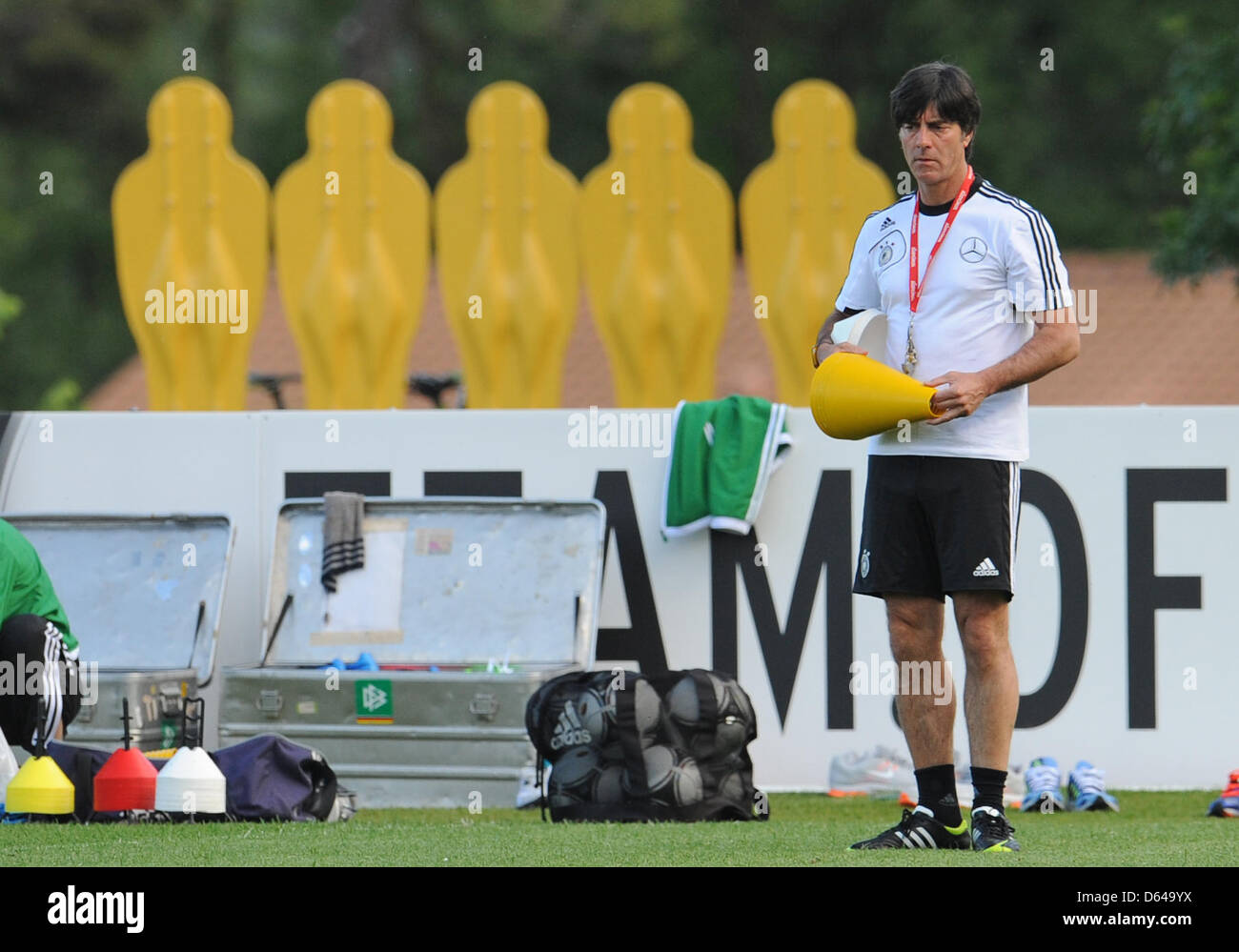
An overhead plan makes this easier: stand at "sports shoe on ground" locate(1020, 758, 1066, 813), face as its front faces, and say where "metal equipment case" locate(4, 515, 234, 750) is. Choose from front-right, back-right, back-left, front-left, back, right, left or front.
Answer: right

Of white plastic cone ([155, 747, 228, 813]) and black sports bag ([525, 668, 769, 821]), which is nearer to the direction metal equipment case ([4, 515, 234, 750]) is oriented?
the white plastic cone

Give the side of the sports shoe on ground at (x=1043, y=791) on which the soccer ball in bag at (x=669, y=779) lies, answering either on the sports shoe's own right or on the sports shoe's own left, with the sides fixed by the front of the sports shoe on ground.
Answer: on the sports shoe's own right

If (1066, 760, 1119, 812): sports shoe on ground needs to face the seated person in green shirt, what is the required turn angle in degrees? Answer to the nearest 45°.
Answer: approximately 90° to its right

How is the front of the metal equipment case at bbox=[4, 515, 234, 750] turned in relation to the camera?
facing the viewer

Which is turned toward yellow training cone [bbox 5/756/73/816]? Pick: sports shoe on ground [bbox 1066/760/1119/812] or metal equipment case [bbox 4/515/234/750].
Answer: the metal equipment case

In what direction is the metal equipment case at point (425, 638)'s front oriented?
toward the camera

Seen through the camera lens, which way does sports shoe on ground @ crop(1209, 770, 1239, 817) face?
facing the viewer and to the left of the viewer

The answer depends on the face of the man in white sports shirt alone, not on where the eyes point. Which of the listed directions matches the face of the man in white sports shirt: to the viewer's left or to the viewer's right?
to the viewer's left

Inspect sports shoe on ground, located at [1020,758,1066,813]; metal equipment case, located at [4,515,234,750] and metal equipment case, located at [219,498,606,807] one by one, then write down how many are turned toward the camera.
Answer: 3

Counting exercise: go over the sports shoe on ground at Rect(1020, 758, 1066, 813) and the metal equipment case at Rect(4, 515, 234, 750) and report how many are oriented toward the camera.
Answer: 2

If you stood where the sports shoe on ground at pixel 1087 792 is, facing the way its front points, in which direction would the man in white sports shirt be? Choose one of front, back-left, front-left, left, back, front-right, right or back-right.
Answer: front-right

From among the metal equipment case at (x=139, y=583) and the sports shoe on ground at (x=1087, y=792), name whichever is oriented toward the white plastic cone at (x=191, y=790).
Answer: the metal equipment case
